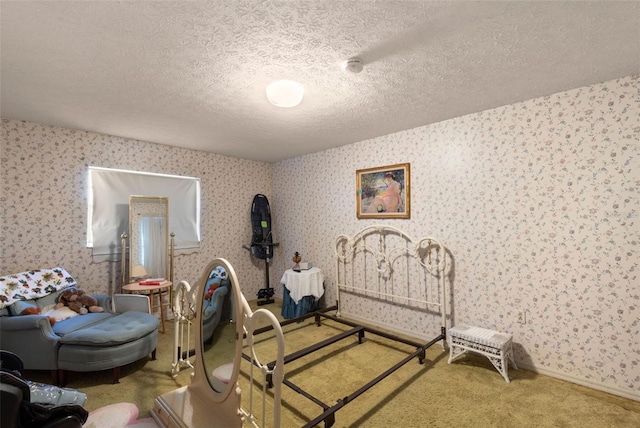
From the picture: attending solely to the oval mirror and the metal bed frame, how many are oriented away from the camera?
0

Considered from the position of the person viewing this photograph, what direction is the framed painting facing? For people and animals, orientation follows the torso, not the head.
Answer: facing the viewer and to the left of the viewer

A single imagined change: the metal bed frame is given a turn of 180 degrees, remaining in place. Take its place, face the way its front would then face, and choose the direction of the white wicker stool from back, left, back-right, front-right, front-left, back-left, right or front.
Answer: right

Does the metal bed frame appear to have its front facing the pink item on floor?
yes

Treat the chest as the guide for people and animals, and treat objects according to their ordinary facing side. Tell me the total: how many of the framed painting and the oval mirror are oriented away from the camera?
0

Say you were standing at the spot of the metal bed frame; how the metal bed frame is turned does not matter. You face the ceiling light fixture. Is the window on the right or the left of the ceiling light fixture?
right

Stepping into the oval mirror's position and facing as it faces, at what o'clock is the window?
The window is roughly at 3 o'clock from the oval mirror.

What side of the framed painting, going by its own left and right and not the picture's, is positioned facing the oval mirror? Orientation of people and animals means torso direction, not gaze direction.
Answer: front

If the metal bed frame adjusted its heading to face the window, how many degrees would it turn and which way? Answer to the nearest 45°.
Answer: approximately 45° to its right

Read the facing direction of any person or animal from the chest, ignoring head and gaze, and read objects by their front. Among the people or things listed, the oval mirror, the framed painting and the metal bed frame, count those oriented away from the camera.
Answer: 0

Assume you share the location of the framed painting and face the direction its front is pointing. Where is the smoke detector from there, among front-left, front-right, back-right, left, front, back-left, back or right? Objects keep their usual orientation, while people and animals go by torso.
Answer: front-left
